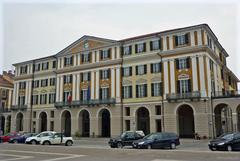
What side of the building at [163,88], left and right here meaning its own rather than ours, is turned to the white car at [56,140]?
front

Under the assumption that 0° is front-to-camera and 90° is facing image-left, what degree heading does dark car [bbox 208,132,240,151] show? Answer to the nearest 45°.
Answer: approximately 45°

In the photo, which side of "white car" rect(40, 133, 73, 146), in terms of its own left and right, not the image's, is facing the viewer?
left

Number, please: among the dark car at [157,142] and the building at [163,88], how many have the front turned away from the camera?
0

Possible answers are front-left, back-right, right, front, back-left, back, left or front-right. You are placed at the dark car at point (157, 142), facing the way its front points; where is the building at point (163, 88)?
back-right

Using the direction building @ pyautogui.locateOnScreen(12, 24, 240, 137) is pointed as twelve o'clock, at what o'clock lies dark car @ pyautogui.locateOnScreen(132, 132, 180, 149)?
The dark car is roughly at 11 o'clock from the building.

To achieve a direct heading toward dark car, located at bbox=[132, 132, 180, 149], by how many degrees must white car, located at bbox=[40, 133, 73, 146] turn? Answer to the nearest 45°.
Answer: approximately 135° to its left

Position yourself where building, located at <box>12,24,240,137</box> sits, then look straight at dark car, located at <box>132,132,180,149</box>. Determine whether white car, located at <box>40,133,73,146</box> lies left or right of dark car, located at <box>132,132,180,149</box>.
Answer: right

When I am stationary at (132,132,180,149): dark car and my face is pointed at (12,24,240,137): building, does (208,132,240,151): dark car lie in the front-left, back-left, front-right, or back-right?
back-right

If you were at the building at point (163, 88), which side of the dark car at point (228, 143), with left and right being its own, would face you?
right

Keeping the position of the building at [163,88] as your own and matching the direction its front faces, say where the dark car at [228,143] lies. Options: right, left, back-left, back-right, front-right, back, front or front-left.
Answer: front-left

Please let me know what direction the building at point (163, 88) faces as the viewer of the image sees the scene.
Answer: facing the viewer and to the left of the viewer
